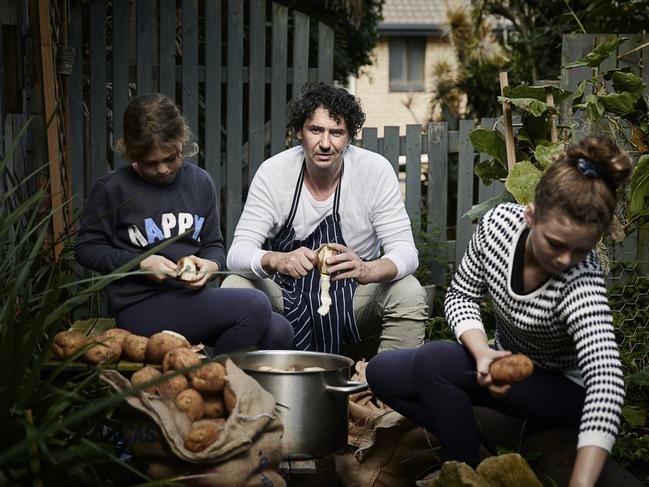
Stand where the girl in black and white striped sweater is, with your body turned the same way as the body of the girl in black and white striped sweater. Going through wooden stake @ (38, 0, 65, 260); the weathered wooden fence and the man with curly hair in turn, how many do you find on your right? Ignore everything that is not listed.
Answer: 3

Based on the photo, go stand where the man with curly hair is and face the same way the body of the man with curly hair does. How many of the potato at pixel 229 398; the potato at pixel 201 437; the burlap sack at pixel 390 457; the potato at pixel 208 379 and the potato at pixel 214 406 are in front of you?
5

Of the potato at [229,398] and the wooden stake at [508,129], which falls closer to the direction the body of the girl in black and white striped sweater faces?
the potato

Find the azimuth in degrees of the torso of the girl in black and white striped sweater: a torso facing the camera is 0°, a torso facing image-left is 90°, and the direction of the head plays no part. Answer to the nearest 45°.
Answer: approximately 45°

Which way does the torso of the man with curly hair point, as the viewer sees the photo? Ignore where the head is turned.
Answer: toward the camera

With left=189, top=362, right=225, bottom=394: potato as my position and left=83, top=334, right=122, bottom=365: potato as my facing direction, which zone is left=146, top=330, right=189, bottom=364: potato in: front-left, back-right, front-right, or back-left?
front-right

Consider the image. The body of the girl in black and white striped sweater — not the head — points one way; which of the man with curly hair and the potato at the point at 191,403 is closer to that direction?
the potato

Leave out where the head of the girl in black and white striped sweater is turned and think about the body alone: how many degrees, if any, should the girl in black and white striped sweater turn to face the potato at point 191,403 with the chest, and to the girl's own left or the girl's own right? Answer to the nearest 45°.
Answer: approximately 45° to the girl's own right

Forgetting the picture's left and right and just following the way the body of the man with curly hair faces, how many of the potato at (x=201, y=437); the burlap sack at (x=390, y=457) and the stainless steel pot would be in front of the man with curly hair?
3

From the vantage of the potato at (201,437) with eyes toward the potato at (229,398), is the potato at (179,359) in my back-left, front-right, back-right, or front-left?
front-left

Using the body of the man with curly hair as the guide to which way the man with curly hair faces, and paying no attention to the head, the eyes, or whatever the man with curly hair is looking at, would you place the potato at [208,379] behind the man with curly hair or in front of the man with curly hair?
in front

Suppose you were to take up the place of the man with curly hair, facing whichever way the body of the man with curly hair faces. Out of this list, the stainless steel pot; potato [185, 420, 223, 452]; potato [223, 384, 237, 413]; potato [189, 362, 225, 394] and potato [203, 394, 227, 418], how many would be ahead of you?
5

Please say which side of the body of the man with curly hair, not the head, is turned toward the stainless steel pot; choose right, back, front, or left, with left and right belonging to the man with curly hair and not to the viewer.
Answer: front

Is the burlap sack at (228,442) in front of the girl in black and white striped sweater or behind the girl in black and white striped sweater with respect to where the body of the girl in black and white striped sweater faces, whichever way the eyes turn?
in front

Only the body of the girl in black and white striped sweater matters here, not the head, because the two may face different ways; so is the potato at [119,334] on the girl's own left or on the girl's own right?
on the girl's own right

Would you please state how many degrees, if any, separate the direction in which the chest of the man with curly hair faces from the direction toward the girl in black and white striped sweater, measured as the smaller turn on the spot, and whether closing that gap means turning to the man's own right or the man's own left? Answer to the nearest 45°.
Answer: approximately 45° to the man's own left

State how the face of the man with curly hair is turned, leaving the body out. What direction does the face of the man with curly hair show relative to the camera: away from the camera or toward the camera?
toward the camera

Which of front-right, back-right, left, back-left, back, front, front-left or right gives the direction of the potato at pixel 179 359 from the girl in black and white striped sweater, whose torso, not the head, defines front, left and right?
front-right

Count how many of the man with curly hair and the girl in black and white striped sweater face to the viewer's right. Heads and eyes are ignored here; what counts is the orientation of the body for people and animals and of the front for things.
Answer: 0

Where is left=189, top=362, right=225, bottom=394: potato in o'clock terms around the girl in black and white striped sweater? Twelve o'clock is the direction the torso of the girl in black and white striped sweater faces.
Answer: The potato is roughly at 1 o'clock from the girl in black and white striped sweater.
